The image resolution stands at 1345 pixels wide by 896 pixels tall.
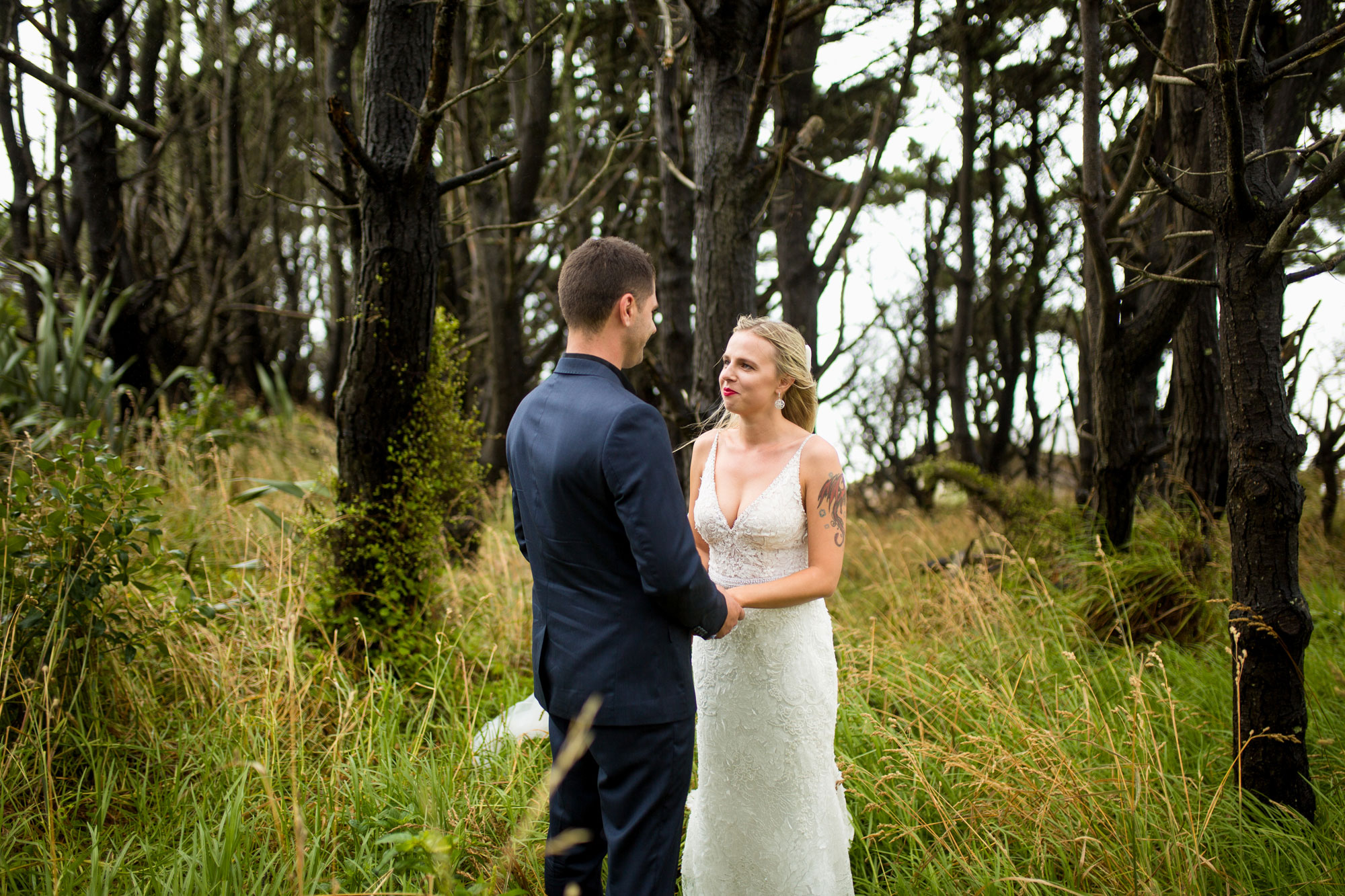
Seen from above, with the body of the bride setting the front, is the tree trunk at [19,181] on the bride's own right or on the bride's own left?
on the bride's own right

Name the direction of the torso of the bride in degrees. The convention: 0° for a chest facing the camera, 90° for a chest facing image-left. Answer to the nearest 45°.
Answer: approximately 45°

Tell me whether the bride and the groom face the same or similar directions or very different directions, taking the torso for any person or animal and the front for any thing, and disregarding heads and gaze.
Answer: very different directions

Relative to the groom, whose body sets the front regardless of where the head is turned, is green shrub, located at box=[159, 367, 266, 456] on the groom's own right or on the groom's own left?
on the groom's own left

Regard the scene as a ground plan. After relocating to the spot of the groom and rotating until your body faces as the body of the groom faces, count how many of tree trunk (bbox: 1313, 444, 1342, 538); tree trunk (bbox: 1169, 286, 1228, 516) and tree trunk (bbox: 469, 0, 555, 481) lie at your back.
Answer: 0

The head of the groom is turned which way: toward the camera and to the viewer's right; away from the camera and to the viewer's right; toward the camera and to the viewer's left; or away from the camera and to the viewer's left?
away from the camera and to the viewer's right

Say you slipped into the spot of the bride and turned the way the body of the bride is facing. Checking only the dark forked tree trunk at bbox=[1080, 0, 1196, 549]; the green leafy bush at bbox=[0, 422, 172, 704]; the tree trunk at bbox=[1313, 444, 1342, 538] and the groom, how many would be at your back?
2

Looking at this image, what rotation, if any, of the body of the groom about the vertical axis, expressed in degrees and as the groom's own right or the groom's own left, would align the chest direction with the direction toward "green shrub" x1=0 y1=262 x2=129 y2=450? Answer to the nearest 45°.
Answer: approximately 90° to the groom's own left

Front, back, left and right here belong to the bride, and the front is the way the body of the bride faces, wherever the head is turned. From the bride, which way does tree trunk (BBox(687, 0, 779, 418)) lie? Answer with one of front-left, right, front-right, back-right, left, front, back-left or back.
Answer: back-right

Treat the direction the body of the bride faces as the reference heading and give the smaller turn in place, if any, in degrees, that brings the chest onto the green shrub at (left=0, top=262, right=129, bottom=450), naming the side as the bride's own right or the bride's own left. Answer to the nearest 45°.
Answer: approximately 90° to the bride's own right

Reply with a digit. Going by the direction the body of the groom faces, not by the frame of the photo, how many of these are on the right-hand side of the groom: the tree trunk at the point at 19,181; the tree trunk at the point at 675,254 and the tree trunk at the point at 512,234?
0

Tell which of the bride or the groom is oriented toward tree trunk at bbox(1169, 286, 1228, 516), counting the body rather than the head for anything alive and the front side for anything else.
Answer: the groom

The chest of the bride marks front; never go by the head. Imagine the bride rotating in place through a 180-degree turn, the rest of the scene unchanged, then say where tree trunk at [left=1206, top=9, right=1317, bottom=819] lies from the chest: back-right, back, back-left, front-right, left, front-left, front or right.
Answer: front-right

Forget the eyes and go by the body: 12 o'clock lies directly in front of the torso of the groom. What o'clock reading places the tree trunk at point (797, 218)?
The tree trunk is roughly at 11 o'clock from the groom.
